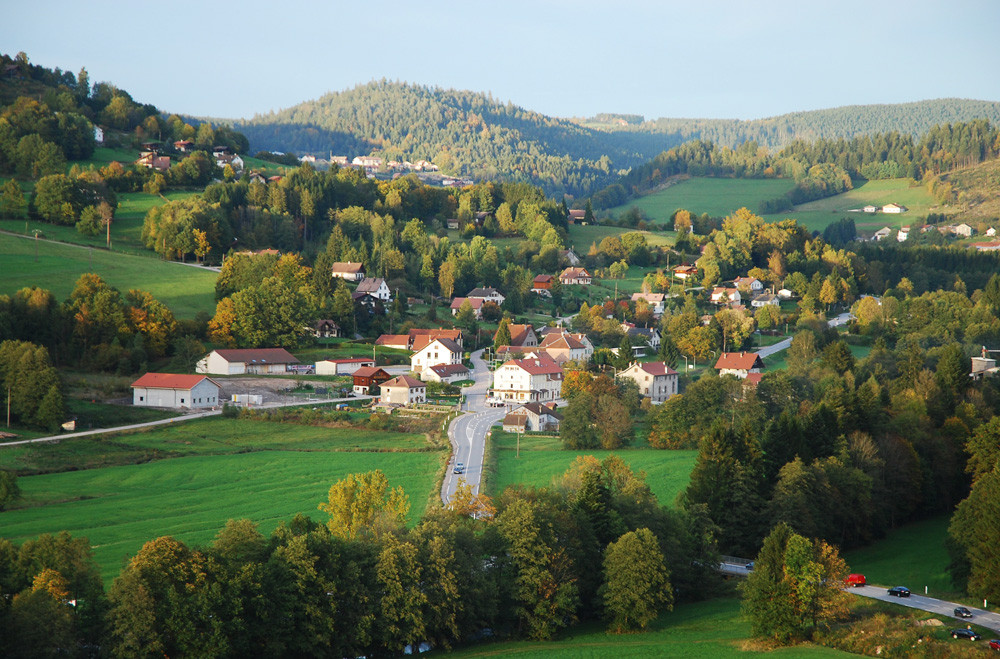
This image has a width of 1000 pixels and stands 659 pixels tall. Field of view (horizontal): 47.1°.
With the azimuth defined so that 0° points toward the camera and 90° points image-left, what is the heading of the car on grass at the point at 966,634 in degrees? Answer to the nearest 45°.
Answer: approximately 315°

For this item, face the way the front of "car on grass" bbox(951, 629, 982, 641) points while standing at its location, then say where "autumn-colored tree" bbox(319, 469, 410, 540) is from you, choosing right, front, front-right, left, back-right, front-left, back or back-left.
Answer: back-right
